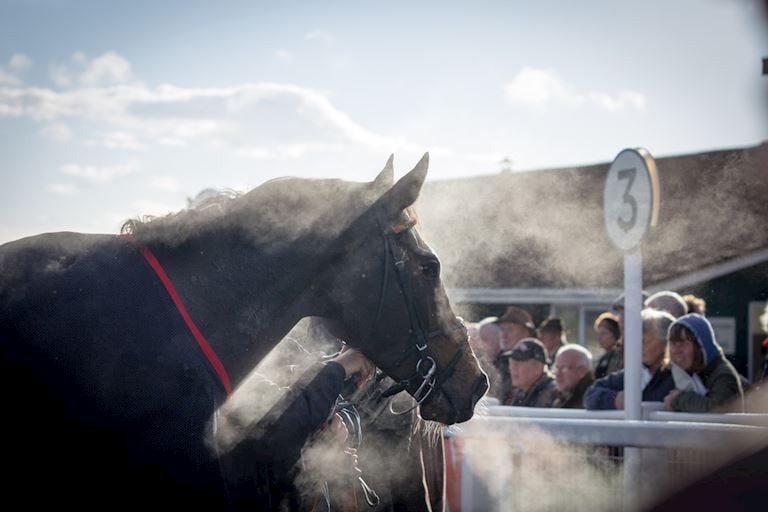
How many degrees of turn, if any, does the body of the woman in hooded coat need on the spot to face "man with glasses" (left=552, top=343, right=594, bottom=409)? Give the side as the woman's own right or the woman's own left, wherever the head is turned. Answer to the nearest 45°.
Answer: approximately 90° to the woman's own right

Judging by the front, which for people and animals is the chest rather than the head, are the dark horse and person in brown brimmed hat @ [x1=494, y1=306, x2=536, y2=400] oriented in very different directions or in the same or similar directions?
very different directions

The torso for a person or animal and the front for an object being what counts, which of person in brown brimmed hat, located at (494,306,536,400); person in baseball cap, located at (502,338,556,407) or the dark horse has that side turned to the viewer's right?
the dark horse

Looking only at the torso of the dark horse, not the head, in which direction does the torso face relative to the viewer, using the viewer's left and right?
facing to the right of the viewer

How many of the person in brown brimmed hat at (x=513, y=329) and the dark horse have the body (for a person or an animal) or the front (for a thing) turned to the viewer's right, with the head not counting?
1

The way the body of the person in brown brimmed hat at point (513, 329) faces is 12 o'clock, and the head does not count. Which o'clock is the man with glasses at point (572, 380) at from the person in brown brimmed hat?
The man with glasses is roughly at 10 o'clock from the person in brown brimmed hat.

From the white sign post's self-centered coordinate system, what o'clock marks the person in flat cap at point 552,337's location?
The person in flat cap is roughly at 4 o'clock from the white sign post.

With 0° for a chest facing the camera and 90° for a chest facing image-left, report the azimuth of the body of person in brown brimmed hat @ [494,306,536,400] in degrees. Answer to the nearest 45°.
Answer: approximately 45°
